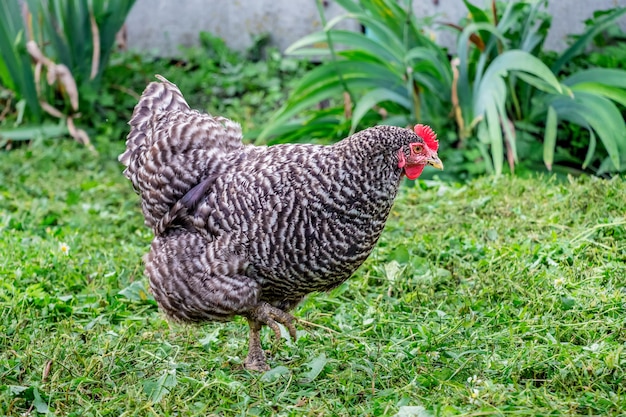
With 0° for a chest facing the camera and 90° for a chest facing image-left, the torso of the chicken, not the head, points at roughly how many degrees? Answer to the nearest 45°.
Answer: approximately 270°

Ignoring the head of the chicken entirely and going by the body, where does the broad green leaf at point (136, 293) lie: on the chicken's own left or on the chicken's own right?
on the chicken's own left

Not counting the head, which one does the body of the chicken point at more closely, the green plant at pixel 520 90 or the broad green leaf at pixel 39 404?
the green plant

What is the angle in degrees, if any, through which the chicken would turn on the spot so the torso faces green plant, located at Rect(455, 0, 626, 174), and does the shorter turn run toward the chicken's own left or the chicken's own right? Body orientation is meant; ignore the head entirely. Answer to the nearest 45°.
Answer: approximately 45° to the chicken's own left

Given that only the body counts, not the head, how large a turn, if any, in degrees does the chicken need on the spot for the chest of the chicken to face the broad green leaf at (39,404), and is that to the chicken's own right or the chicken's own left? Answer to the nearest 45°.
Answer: approximately 180°

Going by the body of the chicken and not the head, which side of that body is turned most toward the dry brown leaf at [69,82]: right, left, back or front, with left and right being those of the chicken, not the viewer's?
left
